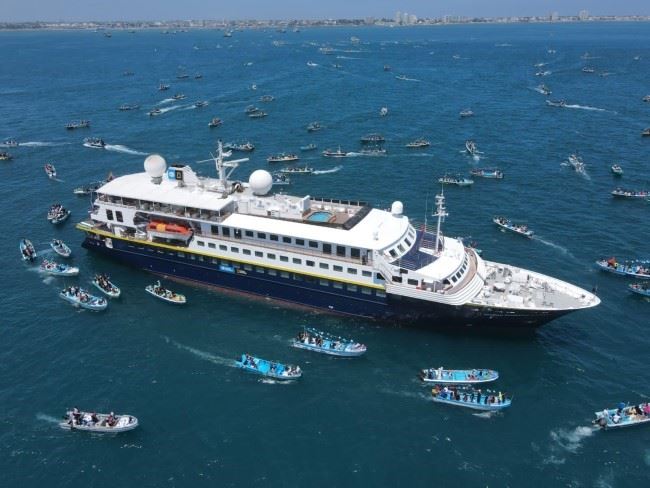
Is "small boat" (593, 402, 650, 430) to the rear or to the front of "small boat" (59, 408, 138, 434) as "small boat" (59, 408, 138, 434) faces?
to the front

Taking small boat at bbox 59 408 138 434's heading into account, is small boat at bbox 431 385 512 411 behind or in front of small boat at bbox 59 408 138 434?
in front

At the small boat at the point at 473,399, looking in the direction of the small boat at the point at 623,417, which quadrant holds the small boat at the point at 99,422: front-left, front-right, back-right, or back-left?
back-right

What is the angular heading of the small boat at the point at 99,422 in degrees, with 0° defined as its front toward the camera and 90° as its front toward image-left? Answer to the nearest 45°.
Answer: approximately 270°
